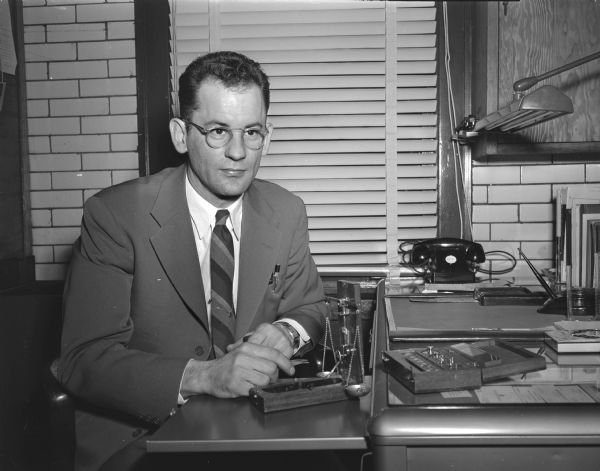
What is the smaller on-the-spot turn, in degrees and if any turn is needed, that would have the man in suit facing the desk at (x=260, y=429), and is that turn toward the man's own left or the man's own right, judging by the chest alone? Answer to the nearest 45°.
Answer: approximately 45° to the man's own right

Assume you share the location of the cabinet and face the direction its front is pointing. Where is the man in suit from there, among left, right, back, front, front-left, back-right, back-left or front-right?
front-right

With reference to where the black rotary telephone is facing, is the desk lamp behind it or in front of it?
in front

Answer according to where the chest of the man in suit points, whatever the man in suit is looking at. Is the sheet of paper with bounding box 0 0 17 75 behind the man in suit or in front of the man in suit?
behind

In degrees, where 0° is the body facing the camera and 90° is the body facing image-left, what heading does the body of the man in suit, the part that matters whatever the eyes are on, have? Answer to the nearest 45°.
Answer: approximately 315°

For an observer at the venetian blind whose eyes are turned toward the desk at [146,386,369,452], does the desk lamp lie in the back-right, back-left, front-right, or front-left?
front-left

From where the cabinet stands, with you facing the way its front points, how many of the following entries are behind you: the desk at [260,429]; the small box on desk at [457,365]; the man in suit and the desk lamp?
0

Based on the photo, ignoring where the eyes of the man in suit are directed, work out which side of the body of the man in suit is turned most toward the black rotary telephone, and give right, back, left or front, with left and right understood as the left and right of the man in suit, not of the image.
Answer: left

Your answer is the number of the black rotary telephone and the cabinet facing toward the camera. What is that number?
2

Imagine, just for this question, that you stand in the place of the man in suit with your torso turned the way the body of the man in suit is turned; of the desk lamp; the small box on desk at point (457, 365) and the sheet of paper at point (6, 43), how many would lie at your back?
1

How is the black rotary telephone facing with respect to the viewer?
toward the camera

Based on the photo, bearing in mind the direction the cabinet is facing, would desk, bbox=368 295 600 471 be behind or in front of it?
in front
